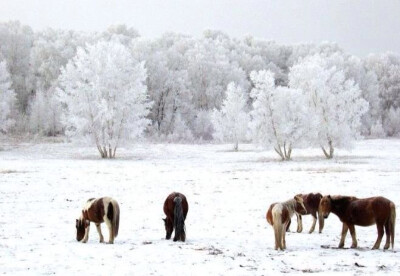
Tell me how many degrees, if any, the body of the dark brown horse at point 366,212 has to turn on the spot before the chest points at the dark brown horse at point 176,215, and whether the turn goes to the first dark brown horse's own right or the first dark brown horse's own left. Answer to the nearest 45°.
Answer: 0° — it already faces it

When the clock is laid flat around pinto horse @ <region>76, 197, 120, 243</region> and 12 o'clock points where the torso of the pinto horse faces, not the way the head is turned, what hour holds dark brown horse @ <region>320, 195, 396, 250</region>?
The dark brown horse is roughly at 5 o'clock from the pinto horse.

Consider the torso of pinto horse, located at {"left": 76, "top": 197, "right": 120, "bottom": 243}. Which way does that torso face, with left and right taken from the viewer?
facing away from the viewer and to the left of the viewer

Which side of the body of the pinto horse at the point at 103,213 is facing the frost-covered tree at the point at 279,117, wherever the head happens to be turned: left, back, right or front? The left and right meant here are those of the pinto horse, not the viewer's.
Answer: right

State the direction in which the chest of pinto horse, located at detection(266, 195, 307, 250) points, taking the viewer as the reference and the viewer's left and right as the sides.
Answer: facing away from the viewer and to the right of the viewer

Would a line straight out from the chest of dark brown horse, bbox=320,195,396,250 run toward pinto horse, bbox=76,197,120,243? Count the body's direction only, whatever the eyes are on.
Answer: yes

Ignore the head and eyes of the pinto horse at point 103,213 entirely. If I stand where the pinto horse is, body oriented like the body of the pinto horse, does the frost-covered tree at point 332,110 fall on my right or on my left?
on my right

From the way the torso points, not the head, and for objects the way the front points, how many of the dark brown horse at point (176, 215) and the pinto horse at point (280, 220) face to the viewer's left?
0

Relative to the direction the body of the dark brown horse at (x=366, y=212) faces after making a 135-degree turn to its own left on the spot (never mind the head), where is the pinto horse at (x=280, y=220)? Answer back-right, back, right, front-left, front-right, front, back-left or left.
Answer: back-right

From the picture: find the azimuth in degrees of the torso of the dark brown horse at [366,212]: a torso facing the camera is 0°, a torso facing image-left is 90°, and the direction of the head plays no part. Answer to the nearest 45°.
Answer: approximately 90°
